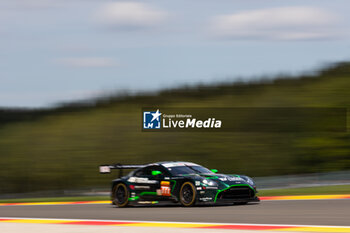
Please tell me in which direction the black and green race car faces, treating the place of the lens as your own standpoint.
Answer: facing the viewer and to the right of the viewer
